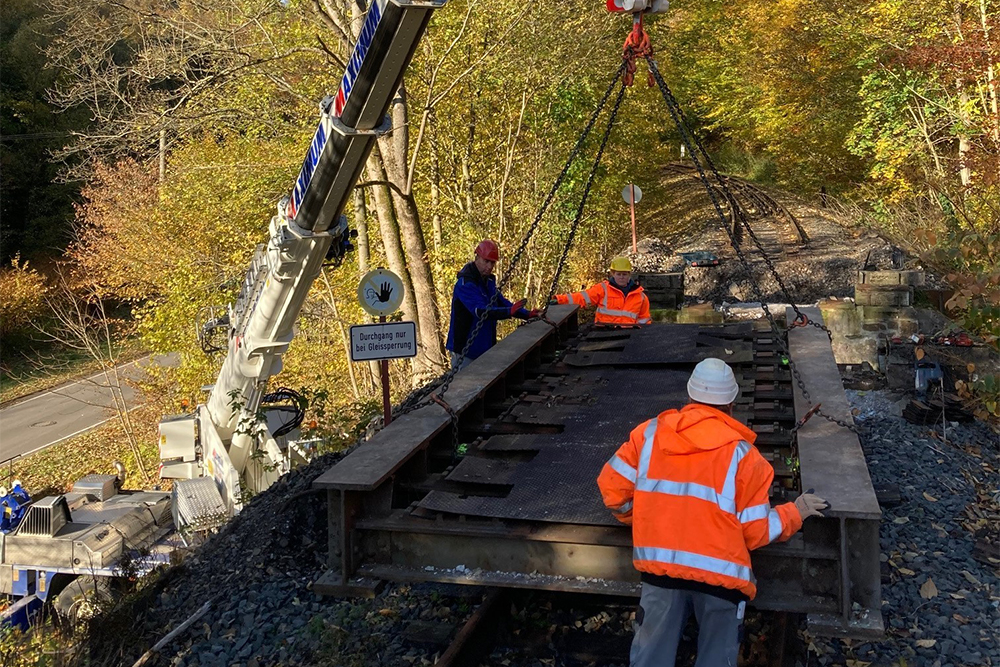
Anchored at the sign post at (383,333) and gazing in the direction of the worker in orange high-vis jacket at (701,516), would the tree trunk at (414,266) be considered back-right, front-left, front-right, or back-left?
back-left

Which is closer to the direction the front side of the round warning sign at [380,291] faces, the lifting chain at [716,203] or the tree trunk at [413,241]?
the lifting chain

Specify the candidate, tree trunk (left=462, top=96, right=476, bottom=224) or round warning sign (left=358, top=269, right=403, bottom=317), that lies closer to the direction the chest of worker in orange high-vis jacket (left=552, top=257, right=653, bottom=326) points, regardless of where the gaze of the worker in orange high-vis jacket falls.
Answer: the round warning sign

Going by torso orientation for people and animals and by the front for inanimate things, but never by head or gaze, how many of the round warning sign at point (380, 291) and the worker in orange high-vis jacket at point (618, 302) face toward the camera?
2

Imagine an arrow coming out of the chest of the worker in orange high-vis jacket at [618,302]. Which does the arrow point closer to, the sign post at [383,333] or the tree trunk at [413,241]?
the sign post

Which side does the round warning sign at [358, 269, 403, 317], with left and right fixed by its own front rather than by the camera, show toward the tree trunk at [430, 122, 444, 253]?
back

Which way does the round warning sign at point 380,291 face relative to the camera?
toward the camera

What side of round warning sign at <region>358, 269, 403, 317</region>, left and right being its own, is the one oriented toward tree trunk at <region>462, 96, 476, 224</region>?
back

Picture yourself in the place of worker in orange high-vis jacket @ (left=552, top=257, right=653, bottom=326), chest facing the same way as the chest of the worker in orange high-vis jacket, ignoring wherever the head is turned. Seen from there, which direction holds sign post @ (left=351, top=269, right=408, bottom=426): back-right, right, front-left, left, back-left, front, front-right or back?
front-right
